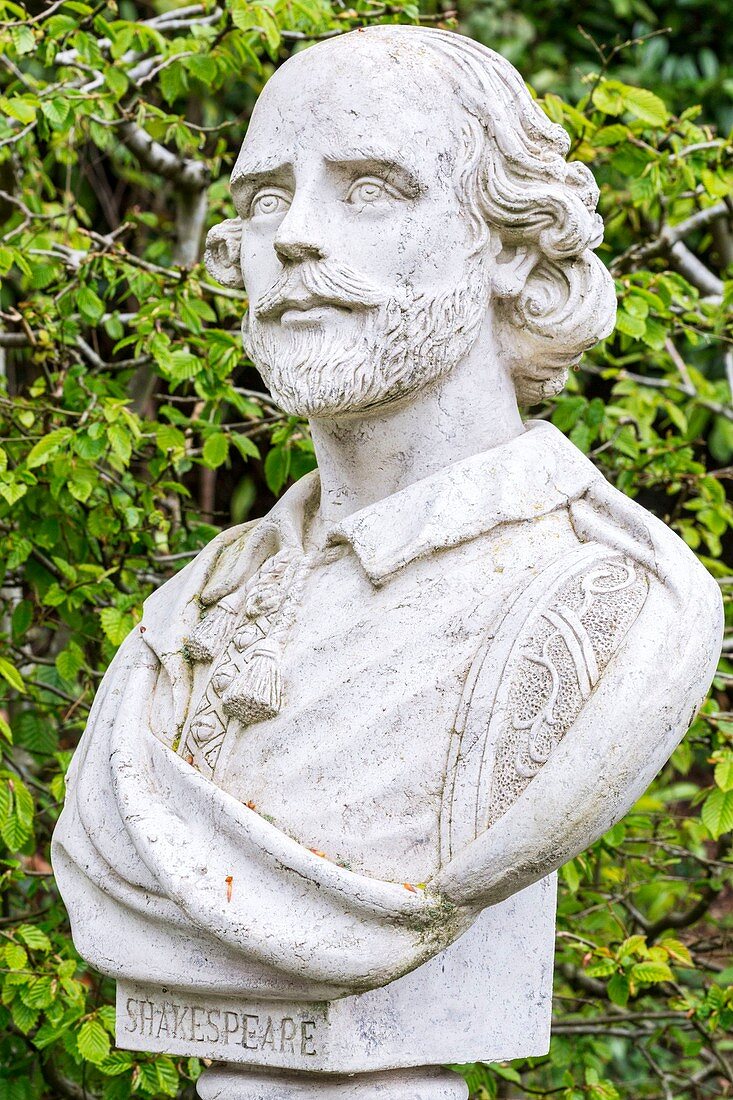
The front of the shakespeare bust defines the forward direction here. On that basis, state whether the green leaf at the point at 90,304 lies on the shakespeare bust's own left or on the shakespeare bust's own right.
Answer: on the shakespeare bust's own right

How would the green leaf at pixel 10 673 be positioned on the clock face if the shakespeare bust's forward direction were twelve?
The green leaf is roughly at 3 o'clock from the shakespeare bust.

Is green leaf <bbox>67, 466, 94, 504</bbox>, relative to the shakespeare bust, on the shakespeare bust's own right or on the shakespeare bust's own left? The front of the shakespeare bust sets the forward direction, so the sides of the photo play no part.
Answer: on the shakespeare bust's own right

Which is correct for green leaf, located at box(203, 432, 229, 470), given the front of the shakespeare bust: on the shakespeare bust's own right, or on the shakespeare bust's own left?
on the shakespeare bust's own right

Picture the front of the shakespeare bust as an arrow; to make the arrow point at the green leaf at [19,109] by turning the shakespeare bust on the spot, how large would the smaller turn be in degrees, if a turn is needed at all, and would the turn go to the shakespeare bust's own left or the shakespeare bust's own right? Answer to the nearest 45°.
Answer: approximately 135° to the shakespeare bust's own right

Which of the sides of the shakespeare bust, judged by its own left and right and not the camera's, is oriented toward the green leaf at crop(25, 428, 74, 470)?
right

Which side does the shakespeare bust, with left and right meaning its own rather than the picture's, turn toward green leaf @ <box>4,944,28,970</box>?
right

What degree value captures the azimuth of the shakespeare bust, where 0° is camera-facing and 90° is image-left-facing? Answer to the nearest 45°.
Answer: approximately 45°
